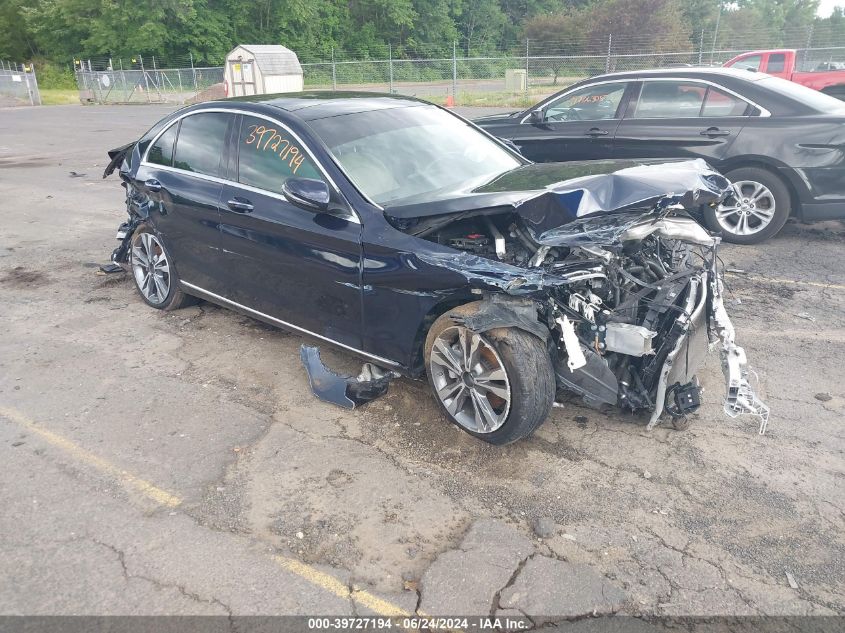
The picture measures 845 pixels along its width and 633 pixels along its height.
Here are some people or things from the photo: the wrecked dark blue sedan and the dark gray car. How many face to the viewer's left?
1

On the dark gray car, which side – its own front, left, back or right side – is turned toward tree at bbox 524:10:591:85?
right

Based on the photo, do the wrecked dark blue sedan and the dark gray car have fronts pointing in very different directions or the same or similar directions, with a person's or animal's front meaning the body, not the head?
very different directions

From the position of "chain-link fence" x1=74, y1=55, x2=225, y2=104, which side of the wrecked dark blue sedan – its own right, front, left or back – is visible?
back

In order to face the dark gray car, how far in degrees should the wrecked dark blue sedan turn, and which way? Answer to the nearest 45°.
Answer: approximately 90° to its left

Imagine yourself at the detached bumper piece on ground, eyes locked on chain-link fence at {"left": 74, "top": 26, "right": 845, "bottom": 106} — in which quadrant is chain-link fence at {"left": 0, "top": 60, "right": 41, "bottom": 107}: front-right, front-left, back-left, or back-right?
front-left

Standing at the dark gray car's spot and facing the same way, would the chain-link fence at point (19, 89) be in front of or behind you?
in front

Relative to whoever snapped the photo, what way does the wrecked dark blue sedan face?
facing the viewer and to the right of the viewer

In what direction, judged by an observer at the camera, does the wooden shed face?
facing the viewer and to the left of the viewer

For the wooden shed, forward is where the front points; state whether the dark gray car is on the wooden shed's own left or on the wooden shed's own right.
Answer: on the wooden shed's own left

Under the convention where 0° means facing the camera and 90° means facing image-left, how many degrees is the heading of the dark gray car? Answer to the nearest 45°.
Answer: approximately 90°

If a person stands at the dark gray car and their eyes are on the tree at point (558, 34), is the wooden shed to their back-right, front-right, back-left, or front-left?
front-left

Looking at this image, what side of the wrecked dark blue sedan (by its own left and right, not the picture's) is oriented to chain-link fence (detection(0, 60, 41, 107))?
back

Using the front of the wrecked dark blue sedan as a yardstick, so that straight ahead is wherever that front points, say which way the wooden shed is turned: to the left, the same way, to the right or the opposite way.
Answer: to the right

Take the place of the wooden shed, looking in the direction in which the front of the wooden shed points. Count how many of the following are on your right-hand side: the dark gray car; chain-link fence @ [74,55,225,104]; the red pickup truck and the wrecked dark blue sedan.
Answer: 1

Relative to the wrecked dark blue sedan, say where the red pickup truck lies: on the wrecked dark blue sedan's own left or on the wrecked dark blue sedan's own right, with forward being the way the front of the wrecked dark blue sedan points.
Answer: on the wrecked dark blue sedan's own left

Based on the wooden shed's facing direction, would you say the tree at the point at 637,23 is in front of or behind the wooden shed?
behind

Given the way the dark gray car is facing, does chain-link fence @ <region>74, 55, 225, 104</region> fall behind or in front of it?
in front
